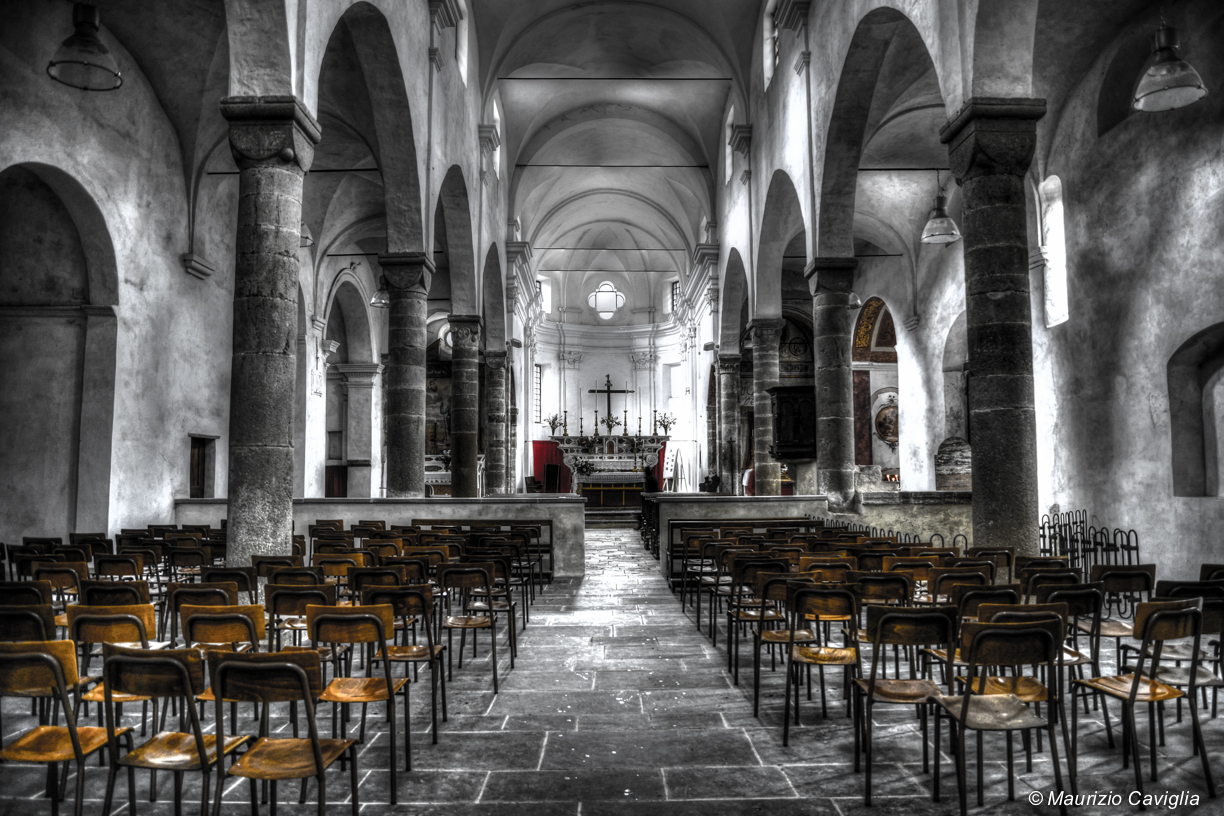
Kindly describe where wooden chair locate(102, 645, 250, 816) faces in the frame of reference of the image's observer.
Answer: facing away from the viewer and to the right of the viewer

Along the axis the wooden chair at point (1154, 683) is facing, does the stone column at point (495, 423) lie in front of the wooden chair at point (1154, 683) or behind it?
in front

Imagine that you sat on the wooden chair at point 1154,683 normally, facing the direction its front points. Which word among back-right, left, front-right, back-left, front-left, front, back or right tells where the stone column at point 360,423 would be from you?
front

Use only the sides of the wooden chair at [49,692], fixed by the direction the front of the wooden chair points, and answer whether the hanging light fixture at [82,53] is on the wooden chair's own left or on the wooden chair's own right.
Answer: on the wooden chair's own left

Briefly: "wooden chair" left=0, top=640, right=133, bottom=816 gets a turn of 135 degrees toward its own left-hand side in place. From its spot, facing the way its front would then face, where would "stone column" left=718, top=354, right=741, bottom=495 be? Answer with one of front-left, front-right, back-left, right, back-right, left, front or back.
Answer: back-right

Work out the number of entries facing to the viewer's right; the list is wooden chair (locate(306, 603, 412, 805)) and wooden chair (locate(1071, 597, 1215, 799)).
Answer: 0

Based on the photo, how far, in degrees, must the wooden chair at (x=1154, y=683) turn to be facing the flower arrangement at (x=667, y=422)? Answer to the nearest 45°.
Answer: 0° — it already faces it

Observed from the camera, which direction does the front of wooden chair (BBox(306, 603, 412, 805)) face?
facing away from the viewer

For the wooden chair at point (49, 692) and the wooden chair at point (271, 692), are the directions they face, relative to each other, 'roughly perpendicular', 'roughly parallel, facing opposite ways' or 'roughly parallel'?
roughly parallel

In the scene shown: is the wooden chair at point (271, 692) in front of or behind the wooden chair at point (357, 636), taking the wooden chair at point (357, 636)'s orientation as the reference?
behind
